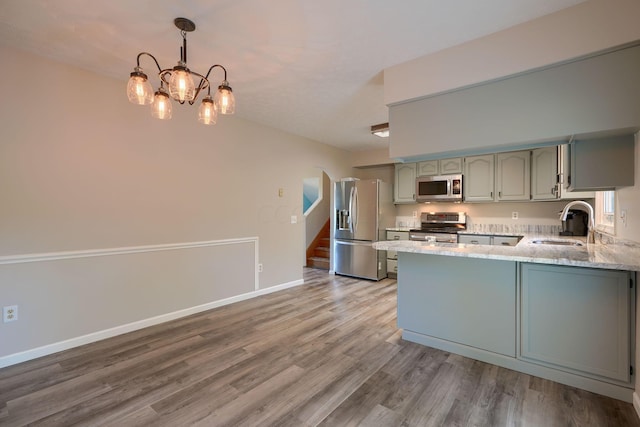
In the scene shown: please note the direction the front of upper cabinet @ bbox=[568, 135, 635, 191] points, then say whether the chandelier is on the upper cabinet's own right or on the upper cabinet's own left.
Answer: on the upper cabinet's own left

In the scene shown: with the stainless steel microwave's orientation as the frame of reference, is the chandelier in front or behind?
in front

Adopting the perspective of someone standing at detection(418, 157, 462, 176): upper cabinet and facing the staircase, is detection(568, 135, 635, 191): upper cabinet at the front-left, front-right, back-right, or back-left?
back-left

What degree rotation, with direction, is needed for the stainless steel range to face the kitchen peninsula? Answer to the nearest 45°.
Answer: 0° — it already faces it

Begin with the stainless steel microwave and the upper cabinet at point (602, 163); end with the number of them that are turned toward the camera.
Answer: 1

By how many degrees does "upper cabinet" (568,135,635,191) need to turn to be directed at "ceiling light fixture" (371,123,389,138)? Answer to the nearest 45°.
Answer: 0° — it already faces it

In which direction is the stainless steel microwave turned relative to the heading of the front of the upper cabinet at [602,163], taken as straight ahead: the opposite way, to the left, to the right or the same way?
to the left

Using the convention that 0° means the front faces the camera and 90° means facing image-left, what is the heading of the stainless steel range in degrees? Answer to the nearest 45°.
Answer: approximately 0°

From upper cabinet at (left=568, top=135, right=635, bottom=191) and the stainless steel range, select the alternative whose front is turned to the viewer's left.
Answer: the upper cabinet

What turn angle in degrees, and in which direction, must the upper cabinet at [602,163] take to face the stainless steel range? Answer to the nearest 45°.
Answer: approximately 45° to its right

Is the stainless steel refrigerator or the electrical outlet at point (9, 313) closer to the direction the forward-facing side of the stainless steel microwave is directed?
the electrical outlet

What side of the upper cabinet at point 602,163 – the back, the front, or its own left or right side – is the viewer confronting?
left

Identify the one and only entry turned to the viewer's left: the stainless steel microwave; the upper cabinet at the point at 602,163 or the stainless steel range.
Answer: the upper cabinet
